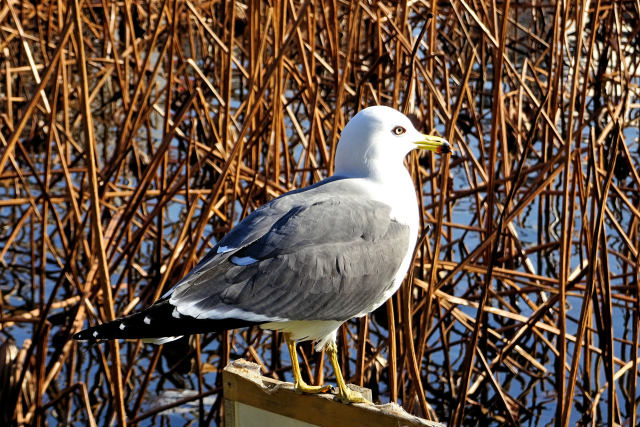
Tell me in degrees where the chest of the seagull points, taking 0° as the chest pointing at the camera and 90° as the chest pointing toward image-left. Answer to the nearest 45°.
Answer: approximately 270°
